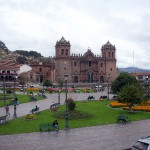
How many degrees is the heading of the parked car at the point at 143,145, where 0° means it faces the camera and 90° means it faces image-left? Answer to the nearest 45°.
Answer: approximately 45°

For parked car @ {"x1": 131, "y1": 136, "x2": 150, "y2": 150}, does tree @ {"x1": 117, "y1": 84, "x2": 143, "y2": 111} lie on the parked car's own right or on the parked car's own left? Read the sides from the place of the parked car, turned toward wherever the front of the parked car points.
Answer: on the parked car's own right
